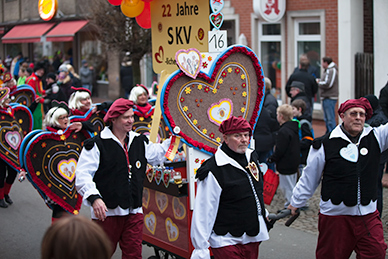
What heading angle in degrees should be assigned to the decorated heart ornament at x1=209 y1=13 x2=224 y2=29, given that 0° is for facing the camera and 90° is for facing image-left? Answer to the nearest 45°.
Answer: approximately 0°

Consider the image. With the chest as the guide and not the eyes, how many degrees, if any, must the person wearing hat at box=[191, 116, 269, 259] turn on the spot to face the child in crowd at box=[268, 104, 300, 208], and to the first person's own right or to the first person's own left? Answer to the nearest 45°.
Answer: approximately 135° to the first person's own left

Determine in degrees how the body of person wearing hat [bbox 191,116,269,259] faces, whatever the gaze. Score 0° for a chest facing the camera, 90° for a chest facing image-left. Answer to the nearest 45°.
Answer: approximately 315°

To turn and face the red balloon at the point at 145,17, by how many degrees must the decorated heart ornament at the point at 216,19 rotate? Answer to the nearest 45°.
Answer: approximately 135° to its right

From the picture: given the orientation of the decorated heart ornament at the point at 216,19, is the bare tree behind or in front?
behind

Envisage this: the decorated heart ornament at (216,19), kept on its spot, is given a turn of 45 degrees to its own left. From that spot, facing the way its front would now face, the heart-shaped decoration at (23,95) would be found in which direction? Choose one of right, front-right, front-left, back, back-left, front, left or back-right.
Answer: back

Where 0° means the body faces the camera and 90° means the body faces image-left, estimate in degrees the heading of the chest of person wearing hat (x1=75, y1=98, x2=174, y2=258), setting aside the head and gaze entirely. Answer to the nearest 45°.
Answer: approximately 315°
